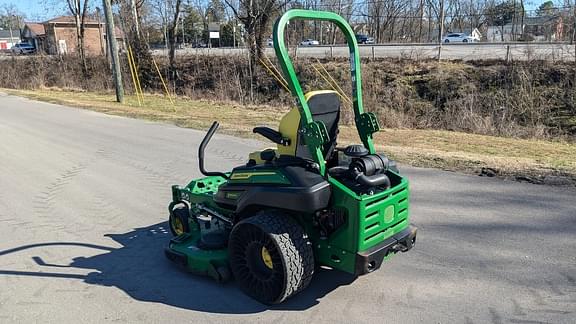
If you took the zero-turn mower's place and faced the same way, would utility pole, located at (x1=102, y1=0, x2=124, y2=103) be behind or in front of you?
in front

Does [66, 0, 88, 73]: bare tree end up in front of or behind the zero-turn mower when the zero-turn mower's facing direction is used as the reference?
in front

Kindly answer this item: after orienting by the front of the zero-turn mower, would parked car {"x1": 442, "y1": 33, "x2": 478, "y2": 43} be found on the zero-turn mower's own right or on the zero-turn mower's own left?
on the zero-turn mower's own right

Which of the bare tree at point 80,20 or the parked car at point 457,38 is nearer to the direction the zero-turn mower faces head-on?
the bare tree

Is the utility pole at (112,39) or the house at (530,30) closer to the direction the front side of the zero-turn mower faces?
the utility pole

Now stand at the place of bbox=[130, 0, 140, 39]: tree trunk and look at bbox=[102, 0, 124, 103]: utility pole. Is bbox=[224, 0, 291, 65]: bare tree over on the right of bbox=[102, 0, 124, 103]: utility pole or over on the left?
left

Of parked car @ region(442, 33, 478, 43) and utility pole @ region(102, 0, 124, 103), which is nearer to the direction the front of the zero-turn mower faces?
the utility pole

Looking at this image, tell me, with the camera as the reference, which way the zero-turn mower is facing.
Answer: facing away from the viewer and to the left of the viewer

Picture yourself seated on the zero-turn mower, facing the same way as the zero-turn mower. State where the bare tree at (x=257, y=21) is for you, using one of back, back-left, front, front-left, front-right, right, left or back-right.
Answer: front-right

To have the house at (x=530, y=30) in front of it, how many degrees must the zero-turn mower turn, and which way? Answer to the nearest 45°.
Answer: approximately 90° to its right

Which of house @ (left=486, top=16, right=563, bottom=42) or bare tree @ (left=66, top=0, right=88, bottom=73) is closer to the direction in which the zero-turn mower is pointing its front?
the bare tree
